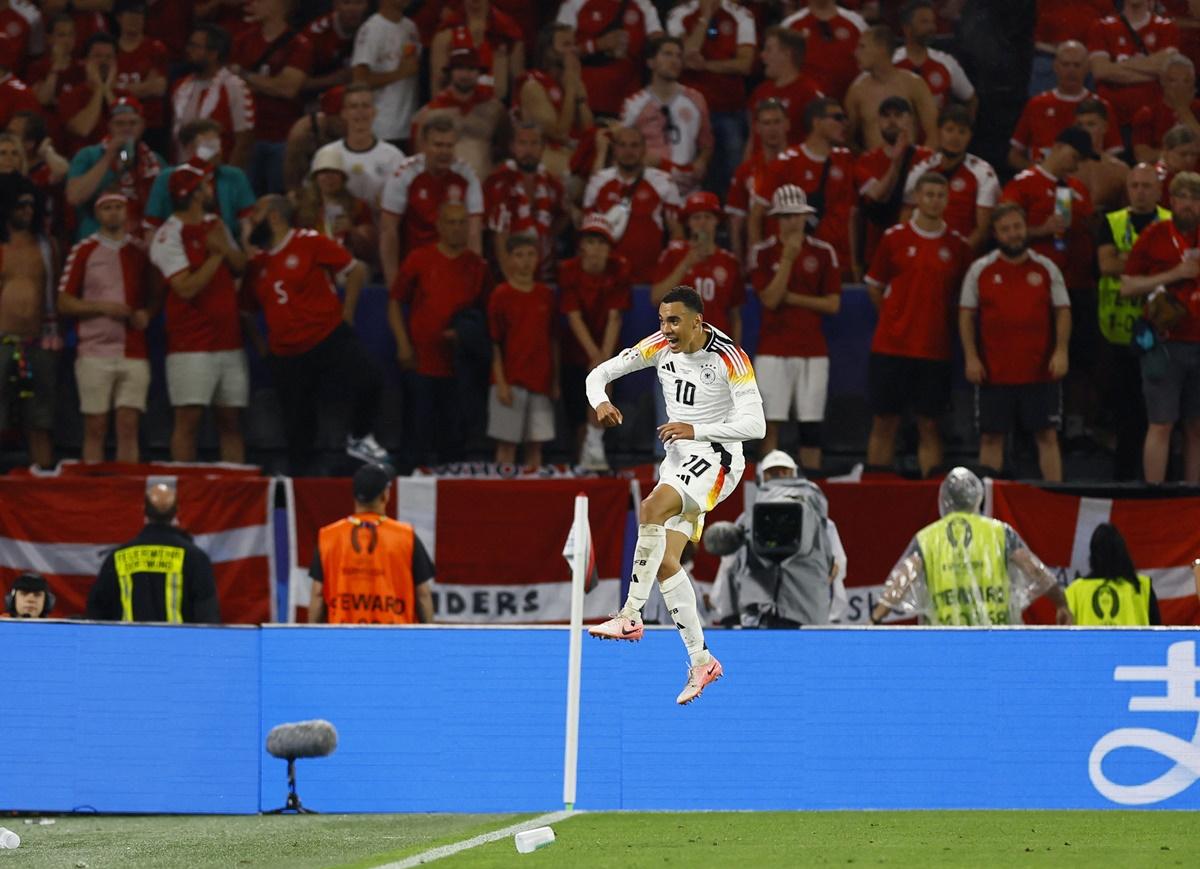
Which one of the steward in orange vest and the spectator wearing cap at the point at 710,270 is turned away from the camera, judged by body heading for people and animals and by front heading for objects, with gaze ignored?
the steward in orange vest

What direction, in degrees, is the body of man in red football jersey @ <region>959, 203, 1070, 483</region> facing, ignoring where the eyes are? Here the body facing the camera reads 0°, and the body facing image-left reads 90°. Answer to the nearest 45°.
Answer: approximately 0°

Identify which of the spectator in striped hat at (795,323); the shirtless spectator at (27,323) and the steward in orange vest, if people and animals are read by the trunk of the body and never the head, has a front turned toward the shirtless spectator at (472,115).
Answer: the steward in orange vest

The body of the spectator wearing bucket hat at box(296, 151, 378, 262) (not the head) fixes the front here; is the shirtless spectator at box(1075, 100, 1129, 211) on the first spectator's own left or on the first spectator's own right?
on the first spectator's own left

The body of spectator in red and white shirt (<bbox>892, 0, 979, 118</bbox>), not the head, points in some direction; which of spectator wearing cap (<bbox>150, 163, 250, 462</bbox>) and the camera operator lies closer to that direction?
the camera operator

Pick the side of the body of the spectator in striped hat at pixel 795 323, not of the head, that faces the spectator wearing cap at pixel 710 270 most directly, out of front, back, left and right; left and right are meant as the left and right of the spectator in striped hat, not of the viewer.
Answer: right

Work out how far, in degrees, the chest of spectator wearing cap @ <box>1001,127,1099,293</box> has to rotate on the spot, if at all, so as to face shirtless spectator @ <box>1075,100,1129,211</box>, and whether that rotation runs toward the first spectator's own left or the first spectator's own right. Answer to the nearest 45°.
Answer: approximately 90° to the first spectator's own left

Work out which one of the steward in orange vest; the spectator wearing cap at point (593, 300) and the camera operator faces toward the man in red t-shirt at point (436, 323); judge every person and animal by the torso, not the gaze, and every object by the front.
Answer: the steward in orange vest

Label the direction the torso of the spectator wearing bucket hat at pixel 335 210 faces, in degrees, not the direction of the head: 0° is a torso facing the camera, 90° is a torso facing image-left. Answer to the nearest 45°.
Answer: approximately 0°

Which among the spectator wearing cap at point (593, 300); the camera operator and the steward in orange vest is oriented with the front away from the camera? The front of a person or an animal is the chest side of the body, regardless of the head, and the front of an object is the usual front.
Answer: the steward in orange vest

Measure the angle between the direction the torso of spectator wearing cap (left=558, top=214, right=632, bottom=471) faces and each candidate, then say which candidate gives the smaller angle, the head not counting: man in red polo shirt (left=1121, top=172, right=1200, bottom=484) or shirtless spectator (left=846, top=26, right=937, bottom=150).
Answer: the man in red polo shirt
